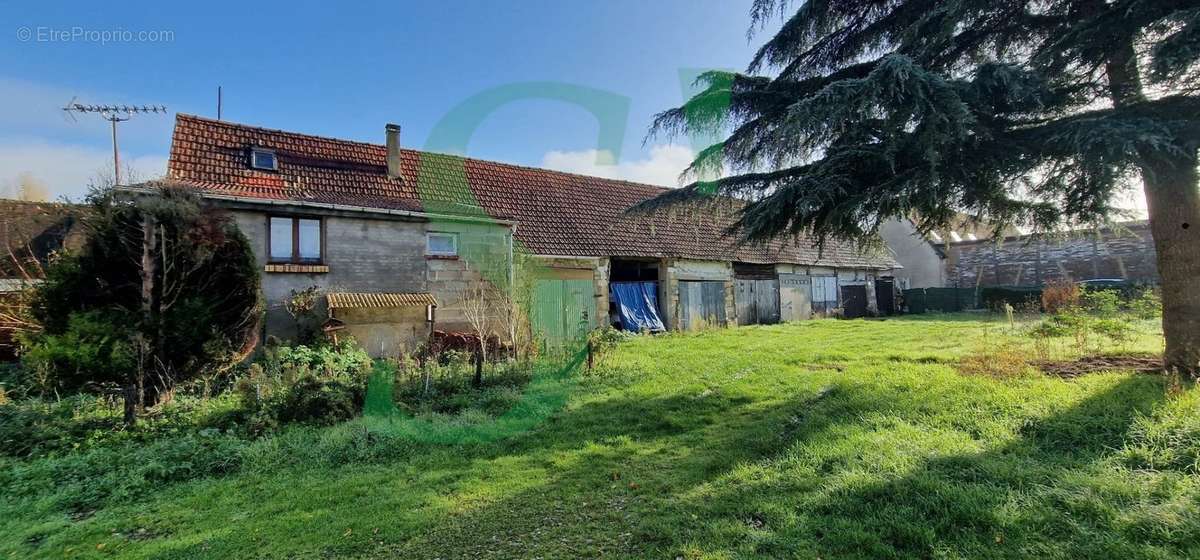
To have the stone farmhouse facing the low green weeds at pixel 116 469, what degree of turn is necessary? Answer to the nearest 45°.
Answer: approximately 45° to its right

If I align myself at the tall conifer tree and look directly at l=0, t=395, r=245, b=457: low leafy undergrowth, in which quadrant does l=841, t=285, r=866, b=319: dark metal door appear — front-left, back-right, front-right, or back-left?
back-right

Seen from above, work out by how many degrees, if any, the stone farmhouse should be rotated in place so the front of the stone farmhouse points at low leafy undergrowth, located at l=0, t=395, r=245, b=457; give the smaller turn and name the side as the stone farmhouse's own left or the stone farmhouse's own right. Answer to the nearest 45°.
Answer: approximately 90° to the stone farmhouse's own right

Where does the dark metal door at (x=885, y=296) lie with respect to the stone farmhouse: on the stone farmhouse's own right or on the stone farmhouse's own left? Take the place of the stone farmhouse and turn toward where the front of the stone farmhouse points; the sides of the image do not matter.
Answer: on the stone farmhouse's own left

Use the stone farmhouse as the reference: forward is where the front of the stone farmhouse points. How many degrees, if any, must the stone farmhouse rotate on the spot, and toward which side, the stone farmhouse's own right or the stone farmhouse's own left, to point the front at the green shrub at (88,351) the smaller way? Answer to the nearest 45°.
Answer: approximately 90° to the stone farmhouse's own right

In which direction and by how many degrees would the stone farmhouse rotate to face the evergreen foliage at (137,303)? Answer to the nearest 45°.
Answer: approximately 90° to its right

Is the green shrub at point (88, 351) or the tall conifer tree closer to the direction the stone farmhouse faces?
the tall conifer tree

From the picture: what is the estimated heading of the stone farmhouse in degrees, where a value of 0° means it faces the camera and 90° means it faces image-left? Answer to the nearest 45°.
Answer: approximately 315°

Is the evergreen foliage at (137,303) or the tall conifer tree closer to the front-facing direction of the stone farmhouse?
the tall conifer tree
